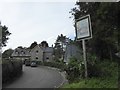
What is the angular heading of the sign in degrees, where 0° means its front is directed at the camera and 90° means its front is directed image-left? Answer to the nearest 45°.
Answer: approximately 45°

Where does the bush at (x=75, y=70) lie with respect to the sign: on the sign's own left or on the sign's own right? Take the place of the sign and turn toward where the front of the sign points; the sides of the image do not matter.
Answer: on the sign's own right
